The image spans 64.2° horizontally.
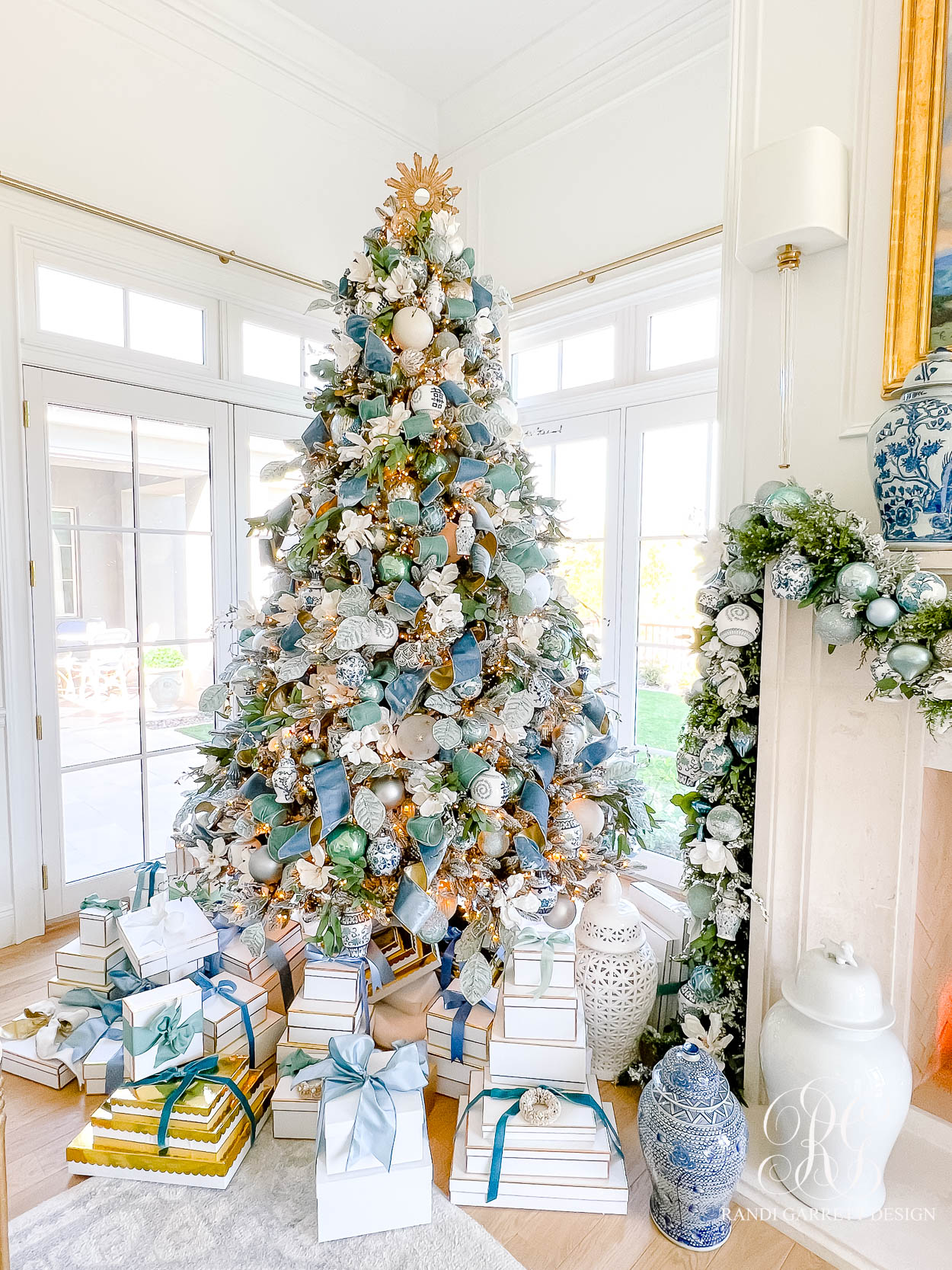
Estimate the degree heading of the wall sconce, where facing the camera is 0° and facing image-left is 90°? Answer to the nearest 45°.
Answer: approximately 45°

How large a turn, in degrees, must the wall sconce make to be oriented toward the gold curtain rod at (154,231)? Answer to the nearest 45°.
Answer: approximately 45° to its right

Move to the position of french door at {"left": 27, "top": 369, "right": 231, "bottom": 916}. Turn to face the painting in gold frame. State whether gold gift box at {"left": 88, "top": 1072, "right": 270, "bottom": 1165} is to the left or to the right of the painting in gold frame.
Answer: right

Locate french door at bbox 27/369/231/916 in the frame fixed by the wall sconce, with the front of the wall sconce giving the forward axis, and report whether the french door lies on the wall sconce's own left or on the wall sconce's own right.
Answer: on the wall sconce's own right
